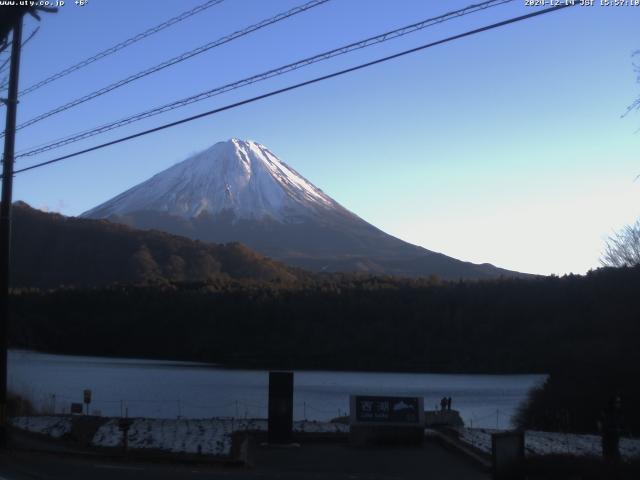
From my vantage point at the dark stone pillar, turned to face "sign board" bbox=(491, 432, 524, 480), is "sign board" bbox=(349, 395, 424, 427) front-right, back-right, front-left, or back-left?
front-left

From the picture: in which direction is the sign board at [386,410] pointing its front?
toward the camera

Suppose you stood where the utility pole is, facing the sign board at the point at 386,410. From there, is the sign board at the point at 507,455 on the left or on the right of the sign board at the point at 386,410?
right

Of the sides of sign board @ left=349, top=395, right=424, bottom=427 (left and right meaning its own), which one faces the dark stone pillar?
right

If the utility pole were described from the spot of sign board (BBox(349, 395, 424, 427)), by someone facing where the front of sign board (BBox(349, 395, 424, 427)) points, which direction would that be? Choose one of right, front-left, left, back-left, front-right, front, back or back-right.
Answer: right

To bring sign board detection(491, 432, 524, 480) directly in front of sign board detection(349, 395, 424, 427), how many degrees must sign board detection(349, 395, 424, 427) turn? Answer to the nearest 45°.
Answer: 0° — it already faces it

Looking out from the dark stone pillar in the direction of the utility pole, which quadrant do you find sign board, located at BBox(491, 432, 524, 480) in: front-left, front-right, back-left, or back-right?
back-left
